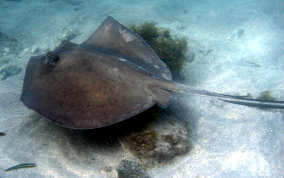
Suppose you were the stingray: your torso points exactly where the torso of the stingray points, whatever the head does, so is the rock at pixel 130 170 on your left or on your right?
on your left

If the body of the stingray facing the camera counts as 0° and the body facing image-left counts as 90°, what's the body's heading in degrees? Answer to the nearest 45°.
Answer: approximately 90°

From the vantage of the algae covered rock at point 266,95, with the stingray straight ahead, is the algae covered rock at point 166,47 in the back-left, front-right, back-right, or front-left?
front-right

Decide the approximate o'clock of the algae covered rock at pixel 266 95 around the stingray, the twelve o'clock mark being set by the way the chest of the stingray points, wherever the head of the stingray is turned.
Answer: The algae covered rock is roughly at 5 o'clock from the stingray.

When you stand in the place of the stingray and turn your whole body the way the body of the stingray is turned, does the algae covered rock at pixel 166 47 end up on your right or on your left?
on your right

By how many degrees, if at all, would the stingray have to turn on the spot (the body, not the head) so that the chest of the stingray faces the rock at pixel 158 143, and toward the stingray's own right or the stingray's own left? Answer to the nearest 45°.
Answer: approximately 180°

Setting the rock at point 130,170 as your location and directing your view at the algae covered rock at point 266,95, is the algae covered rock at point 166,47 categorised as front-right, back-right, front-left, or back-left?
front-left
